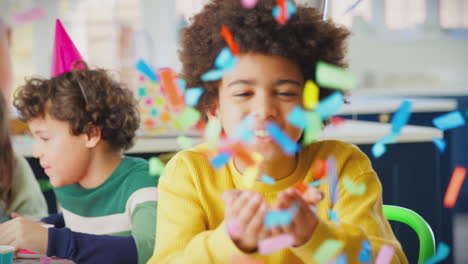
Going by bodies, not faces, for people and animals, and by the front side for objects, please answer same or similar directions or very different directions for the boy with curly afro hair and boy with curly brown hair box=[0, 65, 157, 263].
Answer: same or similar directions

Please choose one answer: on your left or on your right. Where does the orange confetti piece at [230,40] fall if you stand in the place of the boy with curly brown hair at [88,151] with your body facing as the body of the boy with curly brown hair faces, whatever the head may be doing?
on your left

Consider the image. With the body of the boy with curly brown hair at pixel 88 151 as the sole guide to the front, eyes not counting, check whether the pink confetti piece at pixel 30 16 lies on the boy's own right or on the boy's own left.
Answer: on the boy's own right

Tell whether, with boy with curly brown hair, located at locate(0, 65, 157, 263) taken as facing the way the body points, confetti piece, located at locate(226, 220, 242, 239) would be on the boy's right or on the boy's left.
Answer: on the boy's left

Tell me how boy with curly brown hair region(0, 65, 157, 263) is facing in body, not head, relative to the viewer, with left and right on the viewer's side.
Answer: facing the viewer and to the left of the viewer

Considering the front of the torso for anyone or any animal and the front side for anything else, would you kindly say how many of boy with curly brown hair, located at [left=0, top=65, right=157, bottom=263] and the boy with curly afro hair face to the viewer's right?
0

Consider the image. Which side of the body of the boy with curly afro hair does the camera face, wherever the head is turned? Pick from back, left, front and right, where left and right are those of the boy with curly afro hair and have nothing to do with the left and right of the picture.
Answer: front

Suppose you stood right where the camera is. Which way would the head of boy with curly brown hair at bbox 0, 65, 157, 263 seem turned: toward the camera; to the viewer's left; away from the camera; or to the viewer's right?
to the viewer's left
